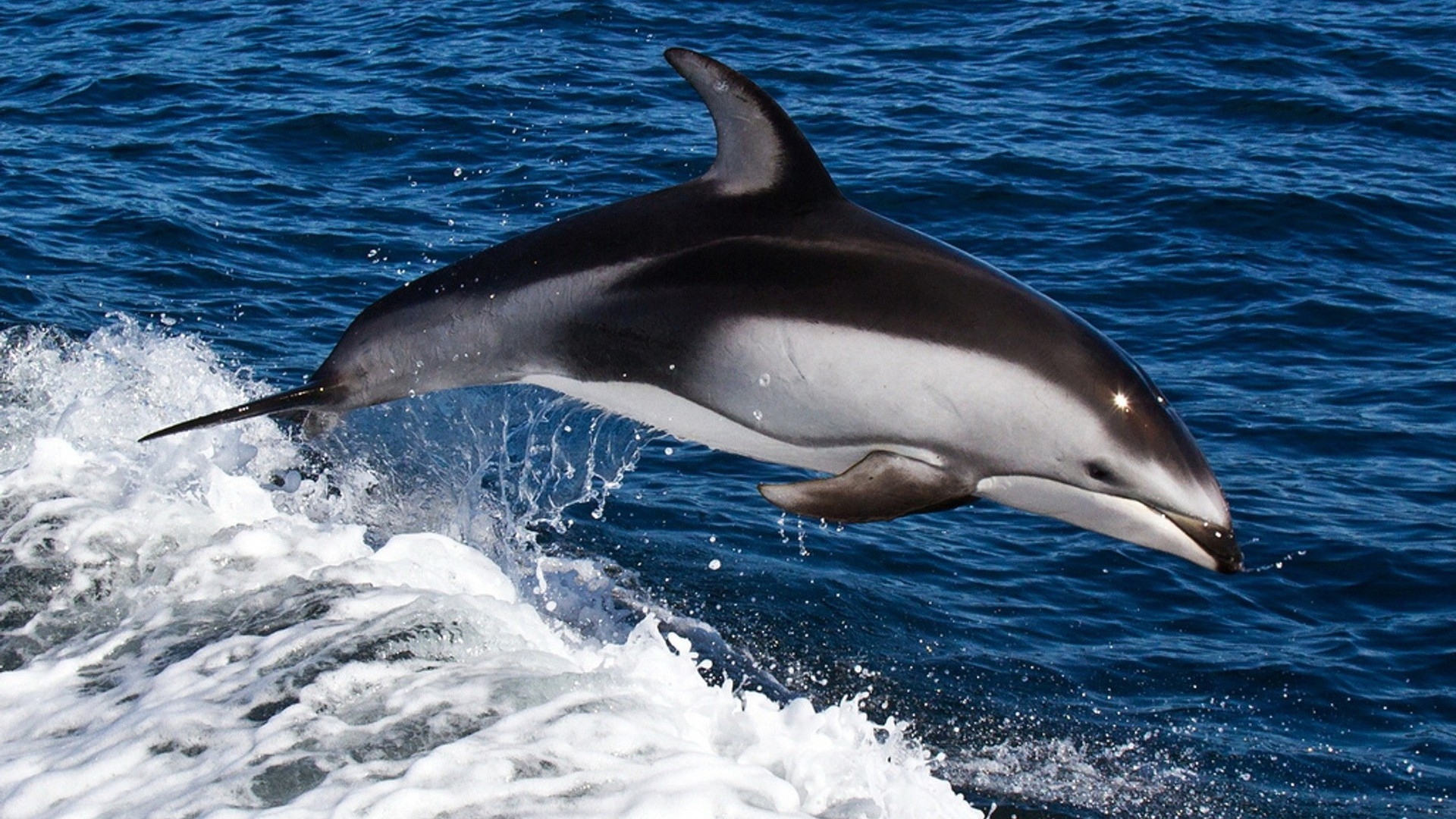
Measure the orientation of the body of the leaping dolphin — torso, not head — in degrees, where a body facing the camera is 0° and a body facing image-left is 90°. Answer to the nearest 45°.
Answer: approximately 270°
